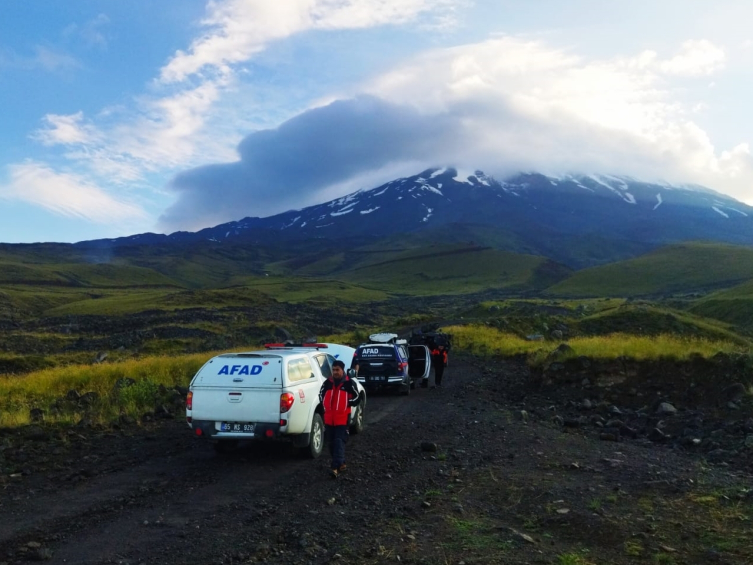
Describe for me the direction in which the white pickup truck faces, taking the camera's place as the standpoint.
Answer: facing away from the viewer and to the right of the viewer
